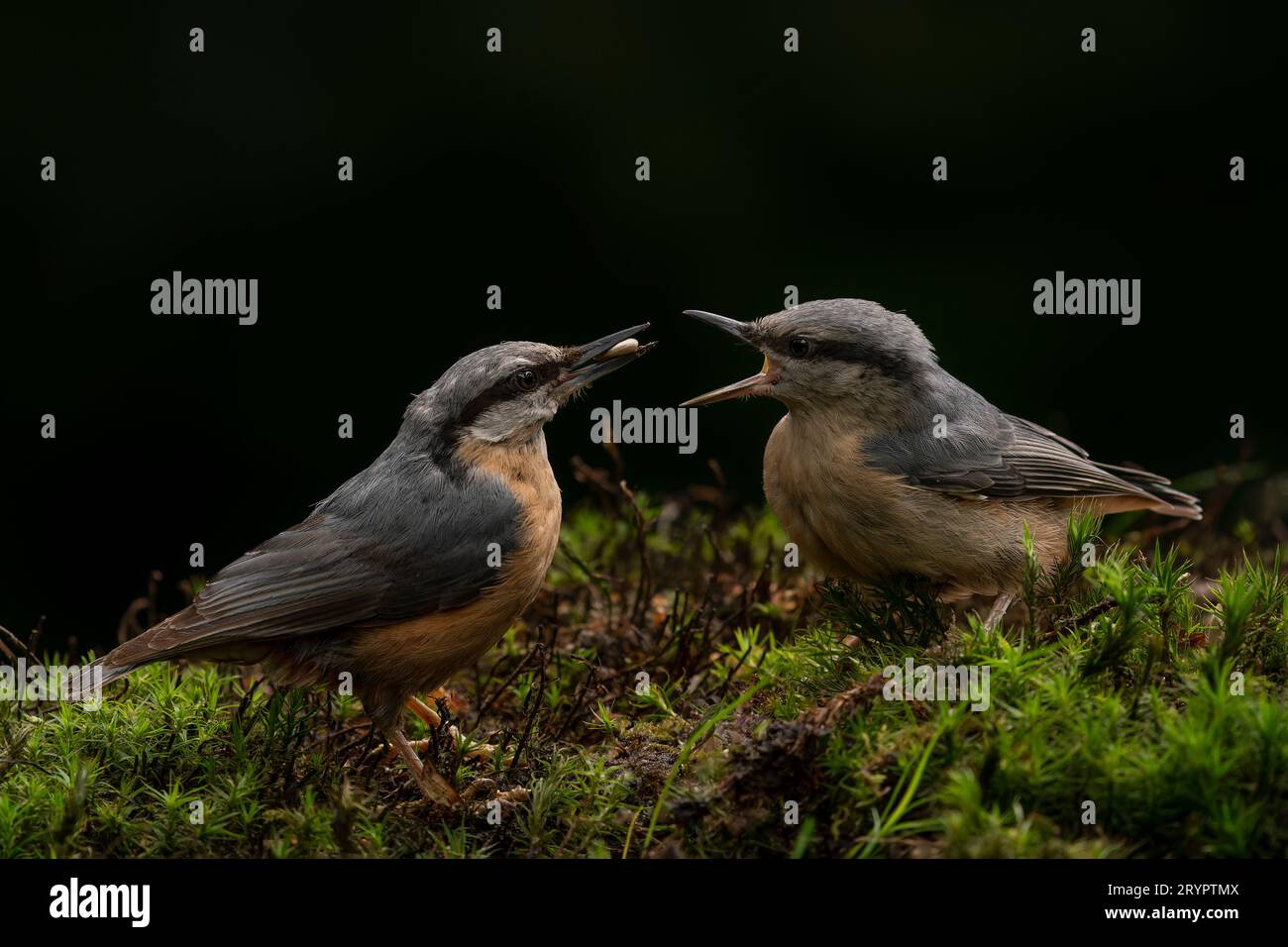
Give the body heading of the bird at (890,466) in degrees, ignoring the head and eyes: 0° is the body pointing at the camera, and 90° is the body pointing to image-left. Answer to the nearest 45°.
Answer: approximately 90°
